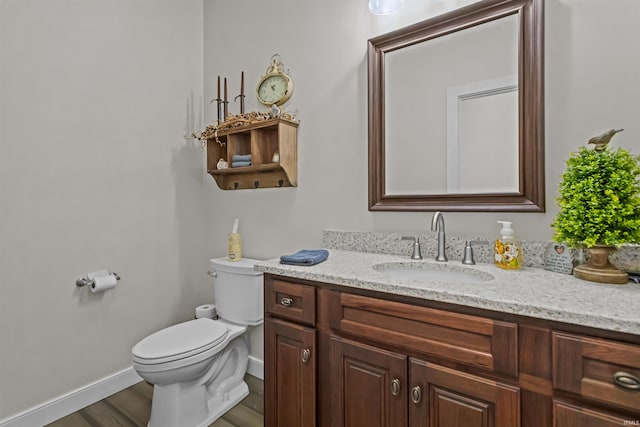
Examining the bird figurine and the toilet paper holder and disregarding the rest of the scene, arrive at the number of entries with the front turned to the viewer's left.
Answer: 1

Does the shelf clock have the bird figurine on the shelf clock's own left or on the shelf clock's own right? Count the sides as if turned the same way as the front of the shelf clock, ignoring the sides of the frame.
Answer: on the shelf clock's own left

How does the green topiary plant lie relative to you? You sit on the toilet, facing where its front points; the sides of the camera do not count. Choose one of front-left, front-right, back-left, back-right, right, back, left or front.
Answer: left

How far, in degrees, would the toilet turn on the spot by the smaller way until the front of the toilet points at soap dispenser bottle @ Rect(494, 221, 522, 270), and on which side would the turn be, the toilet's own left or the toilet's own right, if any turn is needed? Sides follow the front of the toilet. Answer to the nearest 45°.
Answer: approximately 90° to the toilet's own left

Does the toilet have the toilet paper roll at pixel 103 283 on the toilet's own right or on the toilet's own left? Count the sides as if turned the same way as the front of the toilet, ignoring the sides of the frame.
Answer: on the toilet's own right

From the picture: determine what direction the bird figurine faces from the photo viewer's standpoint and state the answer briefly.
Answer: facing to the left of the viewer

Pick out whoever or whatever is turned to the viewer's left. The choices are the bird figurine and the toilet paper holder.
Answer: the bird figurine

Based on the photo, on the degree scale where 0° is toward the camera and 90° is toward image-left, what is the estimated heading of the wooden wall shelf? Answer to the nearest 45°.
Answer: approximately 45°

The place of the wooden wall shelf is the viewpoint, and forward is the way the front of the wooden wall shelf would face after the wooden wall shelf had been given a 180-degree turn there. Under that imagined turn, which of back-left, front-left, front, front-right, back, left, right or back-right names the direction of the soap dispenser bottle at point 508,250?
right

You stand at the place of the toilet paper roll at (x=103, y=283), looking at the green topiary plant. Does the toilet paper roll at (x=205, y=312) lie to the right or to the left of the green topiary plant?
left
